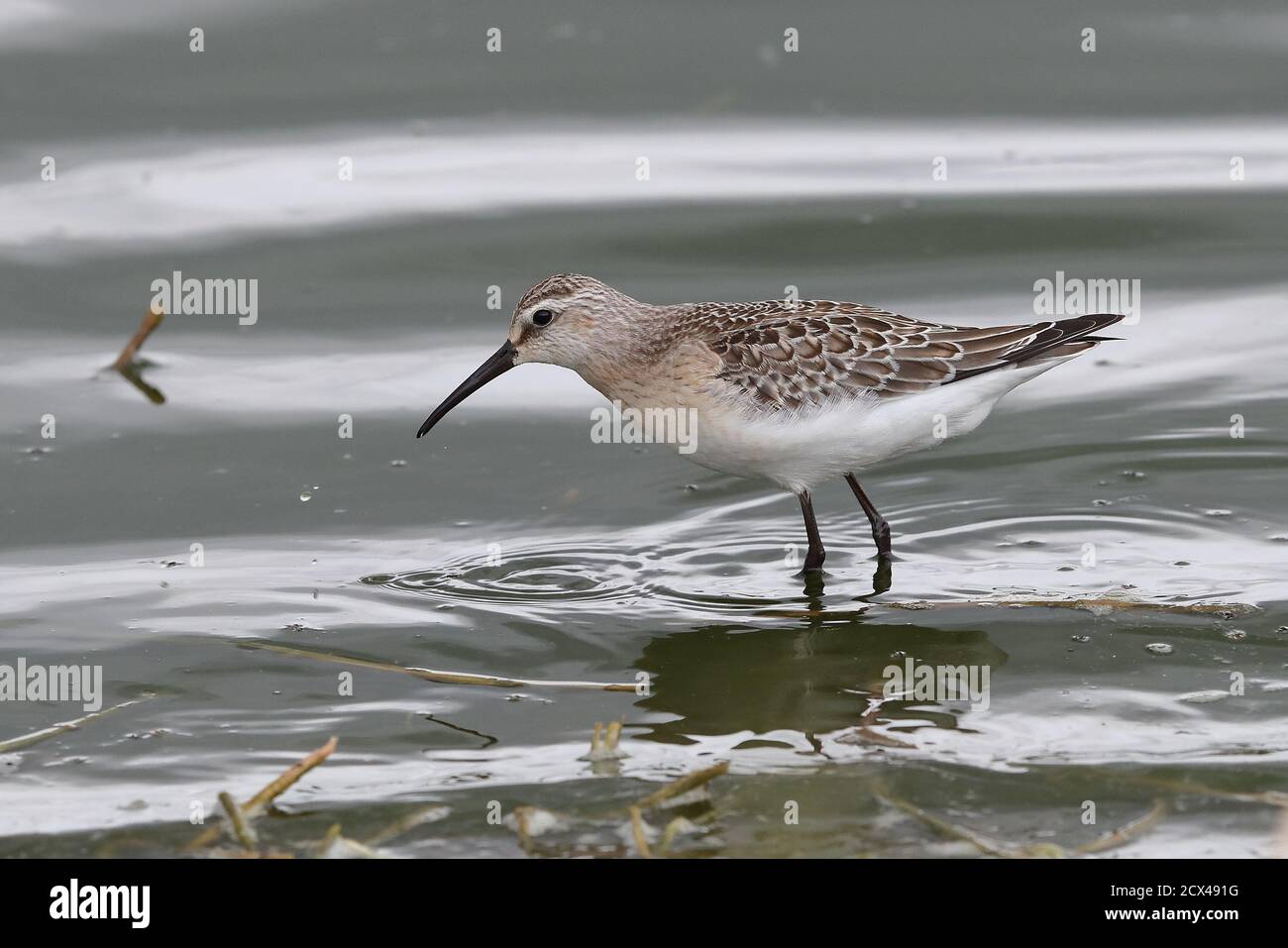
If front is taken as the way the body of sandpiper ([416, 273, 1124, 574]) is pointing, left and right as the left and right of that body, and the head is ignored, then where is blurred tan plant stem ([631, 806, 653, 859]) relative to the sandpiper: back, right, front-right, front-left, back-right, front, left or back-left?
left

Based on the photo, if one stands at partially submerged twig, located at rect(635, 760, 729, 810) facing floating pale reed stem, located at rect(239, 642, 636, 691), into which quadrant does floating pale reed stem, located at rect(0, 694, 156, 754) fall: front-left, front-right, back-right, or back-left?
front-left

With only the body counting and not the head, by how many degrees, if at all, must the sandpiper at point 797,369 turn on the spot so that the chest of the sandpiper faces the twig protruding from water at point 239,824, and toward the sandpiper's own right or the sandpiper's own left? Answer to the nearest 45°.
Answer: approximately 45° to the sandpiper's own left

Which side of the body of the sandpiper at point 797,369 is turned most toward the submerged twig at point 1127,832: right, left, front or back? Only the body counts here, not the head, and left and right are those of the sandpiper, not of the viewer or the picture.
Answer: left

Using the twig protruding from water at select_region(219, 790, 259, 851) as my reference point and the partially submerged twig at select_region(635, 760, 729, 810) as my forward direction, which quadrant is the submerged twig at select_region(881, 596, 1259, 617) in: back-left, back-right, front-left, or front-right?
front-left

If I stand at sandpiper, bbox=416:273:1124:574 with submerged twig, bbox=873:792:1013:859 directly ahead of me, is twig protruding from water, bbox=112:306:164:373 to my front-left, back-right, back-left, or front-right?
back-right

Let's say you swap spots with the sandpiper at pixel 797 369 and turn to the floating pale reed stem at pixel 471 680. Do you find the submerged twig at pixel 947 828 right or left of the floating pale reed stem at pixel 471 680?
left

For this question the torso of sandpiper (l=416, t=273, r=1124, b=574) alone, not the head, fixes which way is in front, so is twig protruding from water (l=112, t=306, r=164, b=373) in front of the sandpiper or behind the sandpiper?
in front

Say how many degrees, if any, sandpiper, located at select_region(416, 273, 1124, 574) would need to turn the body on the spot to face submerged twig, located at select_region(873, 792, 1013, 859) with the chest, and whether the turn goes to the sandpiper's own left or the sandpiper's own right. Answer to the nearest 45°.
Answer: approximately 90° to the sandpiper's own left

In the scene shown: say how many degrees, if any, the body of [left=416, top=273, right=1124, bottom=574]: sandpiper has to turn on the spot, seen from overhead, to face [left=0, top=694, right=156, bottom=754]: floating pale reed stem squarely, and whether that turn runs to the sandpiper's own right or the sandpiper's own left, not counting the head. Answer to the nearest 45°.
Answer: approximately 45° to the sandpiper's own left

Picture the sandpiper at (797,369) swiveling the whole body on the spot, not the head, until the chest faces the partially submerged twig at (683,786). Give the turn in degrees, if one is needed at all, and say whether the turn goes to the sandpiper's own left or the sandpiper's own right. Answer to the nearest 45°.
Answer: approximately 90° to the sandpiper's own left

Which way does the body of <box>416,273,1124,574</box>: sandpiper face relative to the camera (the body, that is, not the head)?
to the viewer's left

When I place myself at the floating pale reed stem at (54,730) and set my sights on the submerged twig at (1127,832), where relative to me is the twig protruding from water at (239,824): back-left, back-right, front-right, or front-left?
front-right
